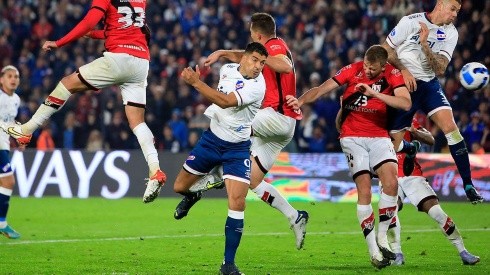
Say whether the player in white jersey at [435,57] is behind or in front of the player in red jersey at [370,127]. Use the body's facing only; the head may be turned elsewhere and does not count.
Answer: behind

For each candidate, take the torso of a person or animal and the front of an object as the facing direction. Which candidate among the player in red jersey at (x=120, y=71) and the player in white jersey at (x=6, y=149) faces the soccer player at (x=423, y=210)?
the player in white jersey

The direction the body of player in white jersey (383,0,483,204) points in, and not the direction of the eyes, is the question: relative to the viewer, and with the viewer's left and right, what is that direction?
facing the viewer and to the right of the viewer

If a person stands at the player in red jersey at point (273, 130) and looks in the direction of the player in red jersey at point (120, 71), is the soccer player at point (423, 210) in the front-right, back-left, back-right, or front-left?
back-left

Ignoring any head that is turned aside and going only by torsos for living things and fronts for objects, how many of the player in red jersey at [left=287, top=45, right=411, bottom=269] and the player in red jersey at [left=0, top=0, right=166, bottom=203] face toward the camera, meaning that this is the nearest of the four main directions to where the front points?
1

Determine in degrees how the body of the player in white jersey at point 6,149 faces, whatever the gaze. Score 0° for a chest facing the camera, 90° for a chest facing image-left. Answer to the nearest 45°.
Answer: approximately 315°

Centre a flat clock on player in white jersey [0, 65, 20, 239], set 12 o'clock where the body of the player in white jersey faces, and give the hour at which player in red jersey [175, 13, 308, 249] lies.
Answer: The player in red jersey is roughly at 12 o'clock from the player in white jersey.

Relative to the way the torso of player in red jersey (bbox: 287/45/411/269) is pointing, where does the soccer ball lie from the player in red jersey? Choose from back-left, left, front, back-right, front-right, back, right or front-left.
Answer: back-left
